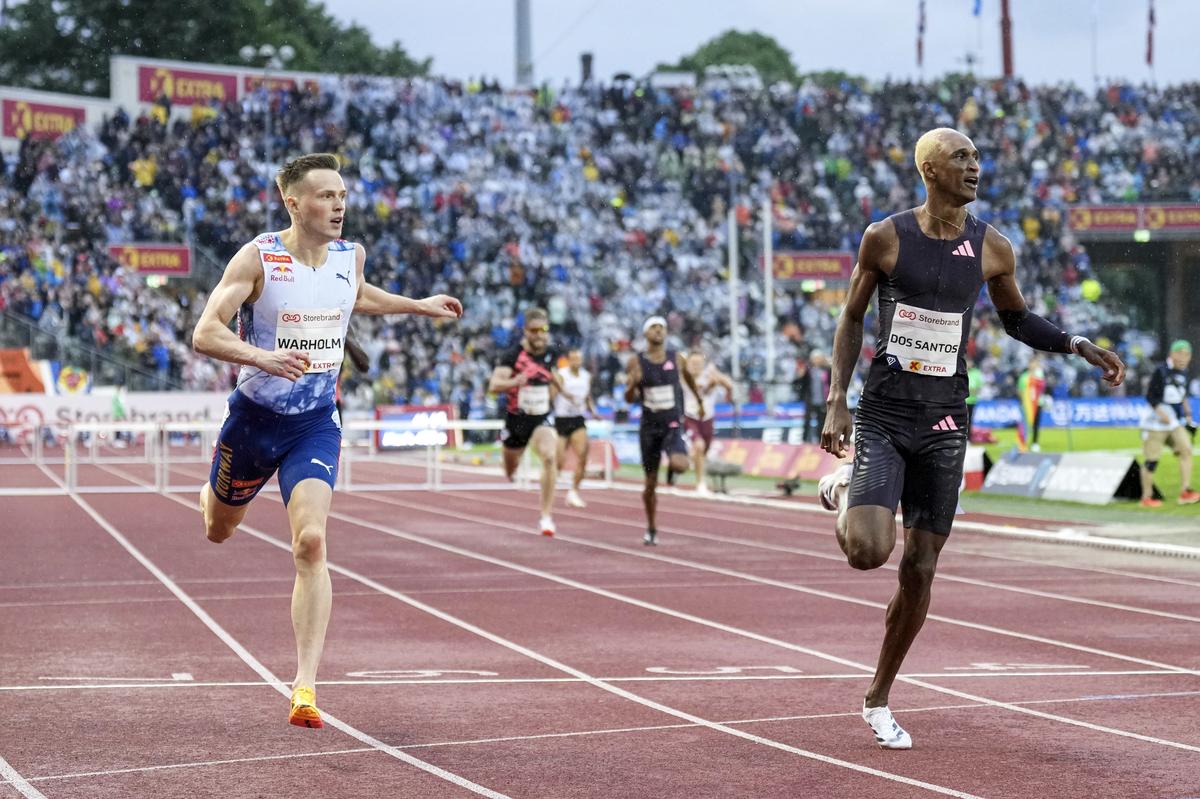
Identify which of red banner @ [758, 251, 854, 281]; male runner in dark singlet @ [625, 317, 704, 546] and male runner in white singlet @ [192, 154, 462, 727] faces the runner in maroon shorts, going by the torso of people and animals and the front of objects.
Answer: the red banner

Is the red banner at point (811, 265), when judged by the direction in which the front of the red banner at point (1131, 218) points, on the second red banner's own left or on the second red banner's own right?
on the second red banner's own right

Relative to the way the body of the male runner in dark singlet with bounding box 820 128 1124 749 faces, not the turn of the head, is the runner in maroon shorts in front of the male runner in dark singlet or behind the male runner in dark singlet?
behind

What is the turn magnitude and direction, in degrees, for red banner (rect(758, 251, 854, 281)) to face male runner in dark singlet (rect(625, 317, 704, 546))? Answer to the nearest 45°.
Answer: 0° — it already faces them

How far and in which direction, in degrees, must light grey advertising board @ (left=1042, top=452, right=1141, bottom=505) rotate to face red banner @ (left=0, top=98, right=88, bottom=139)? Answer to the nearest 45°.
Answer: approximately 90° to its right

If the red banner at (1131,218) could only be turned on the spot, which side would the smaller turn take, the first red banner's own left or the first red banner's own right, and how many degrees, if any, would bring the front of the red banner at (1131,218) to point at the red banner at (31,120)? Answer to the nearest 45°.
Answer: approximately 90° to the first red banner's own right

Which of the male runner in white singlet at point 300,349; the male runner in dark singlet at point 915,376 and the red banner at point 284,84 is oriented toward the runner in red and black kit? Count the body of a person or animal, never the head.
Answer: the red banner

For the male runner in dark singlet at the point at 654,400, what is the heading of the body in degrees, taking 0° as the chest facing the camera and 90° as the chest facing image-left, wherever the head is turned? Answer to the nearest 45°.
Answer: approximately 0°

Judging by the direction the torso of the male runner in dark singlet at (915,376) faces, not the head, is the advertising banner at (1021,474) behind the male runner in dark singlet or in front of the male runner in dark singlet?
behind

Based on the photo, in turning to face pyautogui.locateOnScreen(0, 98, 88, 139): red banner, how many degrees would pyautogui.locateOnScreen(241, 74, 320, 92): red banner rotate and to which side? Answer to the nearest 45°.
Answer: approximately 90° to its right

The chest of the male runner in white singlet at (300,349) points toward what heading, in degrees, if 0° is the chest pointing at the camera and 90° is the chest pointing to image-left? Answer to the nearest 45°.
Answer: approximately 315°

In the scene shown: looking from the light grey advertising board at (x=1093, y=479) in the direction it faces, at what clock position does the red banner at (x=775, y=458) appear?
The red banner is roughly at 3 o'clock from the light grey advertising board.
